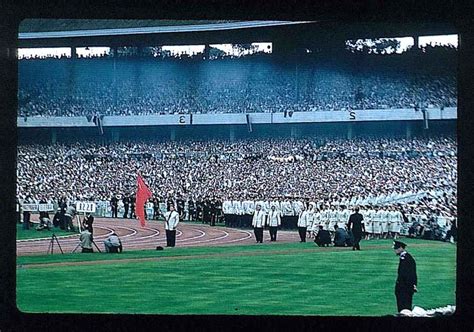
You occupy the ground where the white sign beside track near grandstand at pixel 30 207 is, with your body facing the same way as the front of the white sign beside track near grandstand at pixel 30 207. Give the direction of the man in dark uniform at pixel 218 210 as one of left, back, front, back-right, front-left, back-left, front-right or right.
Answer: left

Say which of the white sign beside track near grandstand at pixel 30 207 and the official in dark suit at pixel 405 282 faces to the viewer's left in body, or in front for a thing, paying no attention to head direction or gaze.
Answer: the official in dark suit

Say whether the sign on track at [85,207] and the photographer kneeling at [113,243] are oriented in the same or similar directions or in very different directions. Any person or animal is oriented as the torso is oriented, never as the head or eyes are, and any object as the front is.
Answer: very different directions

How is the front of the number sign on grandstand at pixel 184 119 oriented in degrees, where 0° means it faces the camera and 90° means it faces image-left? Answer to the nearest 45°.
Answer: approximately 0°

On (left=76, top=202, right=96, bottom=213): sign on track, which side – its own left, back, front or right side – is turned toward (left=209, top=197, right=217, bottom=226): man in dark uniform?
left

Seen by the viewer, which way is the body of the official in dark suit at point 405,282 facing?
to the viewer's left

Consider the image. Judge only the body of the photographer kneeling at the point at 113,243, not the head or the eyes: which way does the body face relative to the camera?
away from the camera

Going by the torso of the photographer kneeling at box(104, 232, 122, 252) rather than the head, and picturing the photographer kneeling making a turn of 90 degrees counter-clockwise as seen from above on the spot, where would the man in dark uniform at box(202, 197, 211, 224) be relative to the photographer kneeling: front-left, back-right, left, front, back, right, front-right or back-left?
right
